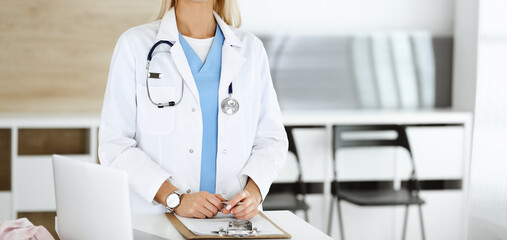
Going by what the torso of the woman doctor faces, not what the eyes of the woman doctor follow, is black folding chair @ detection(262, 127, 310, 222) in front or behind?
behind

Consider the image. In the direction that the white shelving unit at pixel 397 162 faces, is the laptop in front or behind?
in front

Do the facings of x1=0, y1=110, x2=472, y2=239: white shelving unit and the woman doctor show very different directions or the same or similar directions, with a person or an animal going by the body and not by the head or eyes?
same or similar directions

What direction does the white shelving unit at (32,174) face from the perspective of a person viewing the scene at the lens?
facing the viewer

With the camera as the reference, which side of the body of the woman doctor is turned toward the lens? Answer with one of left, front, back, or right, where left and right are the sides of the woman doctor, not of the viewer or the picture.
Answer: front

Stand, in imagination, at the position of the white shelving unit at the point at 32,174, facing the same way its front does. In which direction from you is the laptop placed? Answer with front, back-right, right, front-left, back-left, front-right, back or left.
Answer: front

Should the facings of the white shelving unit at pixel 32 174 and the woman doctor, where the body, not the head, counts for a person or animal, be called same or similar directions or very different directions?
same or similar directions
